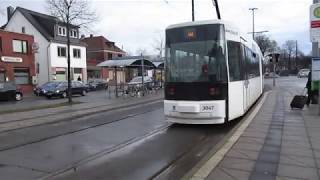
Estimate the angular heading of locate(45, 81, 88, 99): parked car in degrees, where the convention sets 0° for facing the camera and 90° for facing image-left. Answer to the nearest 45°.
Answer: approximately 45°

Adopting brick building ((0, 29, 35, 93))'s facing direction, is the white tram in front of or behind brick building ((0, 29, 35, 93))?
in front

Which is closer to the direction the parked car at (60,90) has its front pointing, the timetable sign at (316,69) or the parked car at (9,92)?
the parked car

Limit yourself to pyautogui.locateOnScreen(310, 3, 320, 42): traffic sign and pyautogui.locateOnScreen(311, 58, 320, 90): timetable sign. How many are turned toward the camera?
2

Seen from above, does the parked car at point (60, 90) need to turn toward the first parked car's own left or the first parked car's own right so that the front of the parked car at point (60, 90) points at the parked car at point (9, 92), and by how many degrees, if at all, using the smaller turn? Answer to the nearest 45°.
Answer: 0° — it already faces it

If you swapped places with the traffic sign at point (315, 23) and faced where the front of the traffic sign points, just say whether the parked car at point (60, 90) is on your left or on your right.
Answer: on your right

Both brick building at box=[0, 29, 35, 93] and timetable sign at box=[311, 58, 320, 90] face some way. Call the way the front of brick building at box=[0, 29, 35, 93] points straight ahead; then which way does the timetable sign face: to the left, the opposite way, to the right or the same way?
to the right

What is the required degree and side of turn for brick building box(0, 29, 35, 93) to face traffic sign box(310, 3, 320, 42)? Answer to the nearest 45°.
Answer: approximately 45° to its right

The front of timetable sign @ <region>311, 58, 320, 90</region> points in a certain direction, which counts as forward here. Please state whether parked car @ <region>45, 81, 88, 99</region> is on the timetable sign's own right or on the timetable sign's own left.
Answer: on the timetable sign's own right
